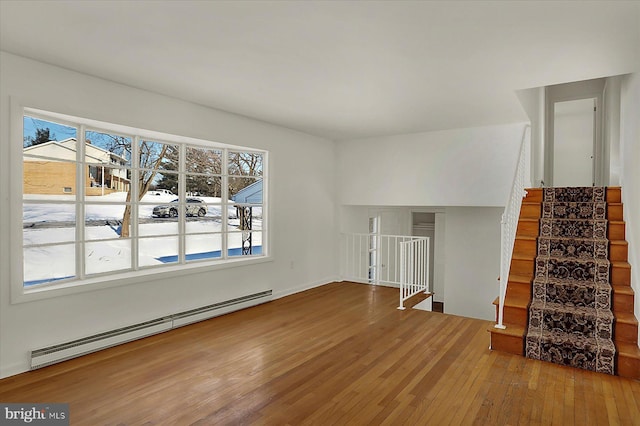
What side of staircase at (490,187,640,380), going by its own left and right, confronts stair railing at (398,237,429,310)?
right

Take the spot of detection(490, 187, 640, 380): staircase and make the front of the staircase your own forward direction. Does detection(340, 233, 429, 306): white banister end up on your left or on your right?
on your right

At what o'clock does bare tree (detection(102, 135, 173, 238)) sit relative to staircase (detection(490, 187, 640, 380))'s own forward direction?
The bare tree is roughly at 2 o'clock from the staircase.

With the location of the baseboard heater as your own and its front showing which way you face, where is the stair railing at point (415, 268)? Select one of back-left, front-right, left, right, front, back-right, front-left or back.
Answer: front-left

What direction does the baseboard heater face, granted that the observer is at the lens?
facing the viewer and to the right of the viewer

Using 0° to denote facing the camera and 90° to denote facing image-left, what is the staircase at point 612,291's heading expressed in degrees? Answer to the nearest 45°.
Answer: approximately 0°

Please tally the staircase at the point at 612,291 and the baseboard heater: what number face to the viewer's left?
0

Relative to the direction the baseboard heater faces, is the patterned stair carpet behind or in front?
in front
